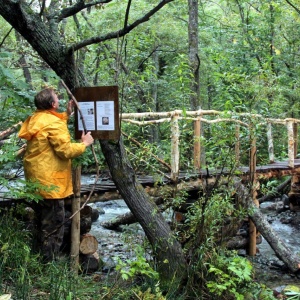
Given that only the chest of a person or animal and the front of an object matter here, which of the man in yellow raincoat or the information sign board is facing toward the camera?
the information sign board

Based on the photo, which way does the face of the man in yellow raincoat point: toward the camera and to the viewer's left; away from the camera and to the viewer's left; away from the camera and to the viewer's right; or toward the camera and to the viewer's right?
away from the camera and to the viewer's right

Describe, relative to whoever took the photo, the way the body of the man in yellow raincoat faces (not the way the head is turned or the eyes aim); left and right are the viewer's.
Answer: facing away from the viewer and to the right of the viewer

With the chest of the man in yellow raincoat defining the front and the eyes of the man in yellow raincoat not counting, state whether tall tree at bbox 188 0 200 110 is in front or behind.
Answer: in front

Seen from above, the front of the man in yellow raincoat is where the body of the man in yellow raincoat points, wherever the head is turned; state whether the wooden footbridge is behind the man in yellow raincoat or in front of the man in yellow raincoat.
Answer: in front

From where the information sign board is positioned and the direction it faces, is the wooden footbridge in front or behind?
behind

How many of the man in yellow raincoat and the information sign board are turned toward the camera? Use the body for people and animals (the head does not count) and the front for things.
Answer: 1

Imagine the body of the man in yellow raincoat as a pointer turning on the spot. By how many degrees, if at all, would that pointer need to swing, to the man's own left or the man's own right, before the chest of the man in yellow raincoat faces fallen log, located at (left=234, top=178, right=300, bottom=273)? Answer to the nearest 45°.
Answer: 0° — they already face it

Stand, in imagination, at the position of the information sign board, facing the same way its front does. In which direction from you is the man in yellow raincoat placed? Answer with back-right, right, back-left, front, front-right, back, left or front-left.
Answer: right

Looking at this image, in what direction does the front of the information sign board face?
toward the camera

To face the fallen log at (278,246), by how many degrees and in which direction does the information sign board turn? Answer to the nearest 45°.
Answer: approximately 135° to its left

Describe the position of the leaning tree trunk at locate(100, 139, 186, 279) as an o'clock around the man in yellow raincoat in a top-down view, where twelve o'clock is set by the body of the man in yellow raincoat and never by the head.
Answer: The leaning tree trunk is roughly at 1 o'clock from the man in yellow raincoat.

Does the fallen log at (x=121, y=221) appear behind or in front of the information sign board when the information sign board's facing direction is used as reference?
behind
